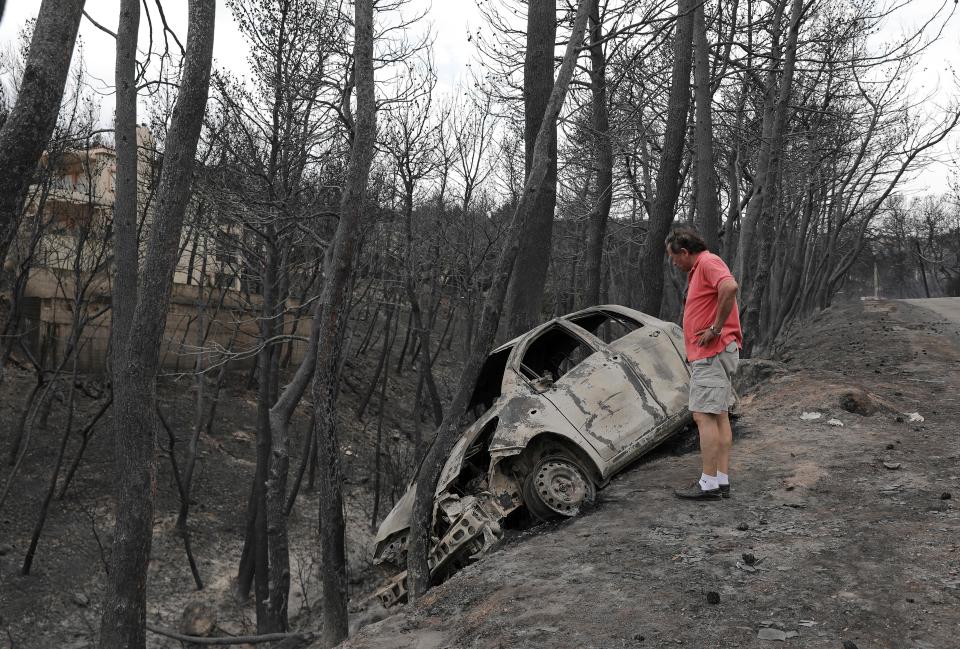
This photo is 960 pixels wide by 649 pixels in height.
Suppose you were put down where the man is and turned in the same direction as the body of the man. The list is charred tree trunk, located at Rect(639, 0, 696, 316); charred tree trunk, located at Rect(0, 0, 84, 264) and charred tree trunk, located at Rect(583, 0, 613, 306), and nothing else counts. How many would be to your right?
2

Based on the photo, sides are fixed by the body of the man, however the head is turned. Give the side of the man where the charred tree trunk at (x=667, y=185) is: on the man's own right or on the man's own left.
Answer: on the man's own right

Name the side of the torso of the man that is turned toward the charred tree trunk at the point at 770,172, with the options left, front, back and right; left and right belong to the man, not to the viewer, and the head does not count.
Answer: right

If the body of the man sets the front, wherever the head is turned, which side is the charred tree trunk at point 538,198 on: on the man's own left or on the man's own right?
on the man's own right

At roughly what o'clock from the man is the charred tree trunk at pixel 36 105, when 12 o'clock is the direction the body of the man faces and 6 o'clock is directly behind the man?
The charred tree trunk is roughly at 11 o'clock from the man.

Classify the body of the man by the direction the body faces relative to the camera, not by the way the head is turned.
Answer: to the viewer's left

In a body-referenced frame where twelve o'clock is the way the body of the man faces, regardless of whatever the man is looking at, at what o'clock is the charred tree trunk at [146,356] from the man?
The charred tree trunk is roughly at 12 o'clock from the man.

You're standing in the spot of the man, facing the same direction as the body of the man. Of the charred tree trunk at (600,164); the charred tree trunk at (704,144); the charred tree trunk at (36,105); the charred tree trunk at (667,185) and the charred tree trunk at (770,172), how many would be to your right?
4
